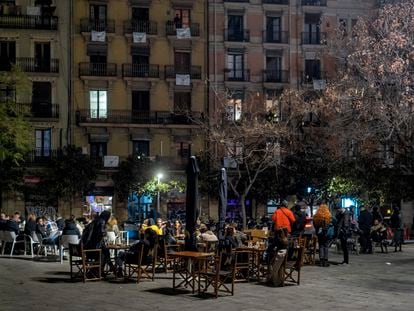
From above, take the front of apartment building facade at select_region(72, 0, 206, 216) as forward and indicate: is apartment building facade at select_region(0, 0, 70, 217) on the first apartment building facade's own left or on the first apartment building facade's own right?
on the first apartment building facade's own right

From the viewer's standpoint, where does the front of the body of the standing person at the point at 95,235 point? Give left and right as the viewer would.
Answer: facing to the right of the viewer

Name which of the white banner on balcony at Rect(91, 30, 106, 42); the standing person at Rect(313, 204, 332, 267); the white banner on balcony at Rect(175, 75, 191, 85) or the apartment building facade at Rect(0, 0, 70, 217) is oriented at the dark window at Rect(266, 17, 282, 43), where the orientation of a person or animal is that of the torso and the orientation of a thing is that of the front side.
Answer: the standing person

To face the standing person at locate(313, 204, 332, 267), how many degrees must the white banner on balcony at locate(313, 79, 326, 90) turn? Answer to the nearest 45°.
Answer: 0° — it already faces them

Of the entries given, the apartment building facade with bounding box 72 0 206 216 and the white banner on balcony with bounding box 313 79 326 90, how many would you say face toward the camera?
2

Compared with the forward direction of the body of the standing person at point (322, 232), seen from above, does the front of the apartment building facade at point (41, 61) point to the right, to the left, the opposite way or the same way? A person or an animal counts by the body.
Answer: the opposite way

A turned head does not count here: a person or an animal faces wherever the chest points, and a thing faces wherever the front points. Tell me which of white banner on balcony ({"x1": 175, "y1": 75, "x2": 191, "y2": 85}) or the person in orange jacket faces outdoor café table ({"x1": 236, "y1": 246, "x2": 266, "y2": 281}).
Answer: the white banner on balcony

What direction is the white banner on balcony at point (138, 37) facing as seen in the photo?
toward the camera

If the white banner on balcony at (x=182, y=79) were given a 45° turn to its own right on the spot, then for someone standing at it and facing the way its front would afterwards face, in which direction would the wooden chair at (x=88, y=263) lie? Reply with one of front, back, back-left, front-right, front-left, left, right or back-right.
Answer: front-left

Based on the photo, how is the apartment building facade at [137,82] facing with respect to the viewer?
toward the camera

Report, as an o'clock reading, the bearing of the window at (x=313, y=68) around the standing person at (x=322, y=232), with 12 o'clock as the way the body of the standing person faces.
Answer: The window is roughly at 12 o'clock from the standing person.

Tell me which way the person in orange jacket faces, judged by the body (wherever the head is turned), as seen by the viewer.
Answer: away from the camera

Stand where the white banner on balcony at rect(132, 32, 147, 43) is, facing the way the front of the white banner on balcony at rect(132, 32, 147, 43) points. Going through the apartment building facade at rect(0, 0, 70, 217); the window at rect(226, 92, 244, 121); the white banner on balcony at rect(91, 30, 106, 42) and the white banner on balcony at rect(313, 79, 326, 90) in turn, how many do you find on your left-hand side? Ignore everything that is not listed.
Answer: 2

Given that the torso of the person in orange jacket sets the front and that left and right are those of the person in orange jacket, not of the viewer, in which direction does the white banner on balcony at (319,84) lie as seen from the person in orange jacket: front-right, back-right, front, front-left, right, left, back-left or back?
front

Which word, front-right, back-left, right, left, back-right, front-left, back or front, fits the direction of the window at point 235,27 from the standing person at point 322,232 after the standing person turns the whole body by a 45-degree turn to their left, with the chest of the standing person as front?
front-right

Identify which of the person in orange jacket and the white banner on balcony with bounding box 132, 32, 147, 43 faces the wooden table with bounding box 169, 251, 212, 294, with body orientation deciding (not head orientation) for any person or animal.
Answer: the white banner on balcony

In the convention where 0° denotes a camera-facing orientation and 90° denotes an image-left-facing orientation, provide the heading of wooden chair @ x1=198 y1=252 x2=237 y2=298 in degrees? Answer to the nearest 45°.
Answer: approximately 135°

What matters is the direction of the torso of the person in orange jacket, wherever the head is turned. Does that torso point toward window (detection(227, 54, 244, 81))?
yes
